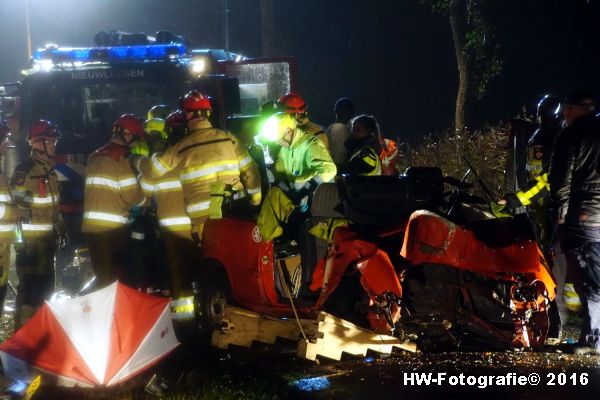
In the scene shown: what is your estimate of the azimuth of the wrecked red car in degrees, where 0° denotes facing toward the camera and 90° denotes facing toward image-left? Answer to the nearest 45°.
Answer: approximately 315°

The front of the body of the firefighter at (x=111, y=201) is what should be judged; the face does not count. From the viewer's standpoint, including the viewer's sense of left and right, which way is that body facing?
facing away from the viewer and to the right of the viewer

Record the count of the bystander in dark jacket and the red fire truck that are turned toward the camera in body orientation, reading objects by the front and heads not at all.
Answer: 1

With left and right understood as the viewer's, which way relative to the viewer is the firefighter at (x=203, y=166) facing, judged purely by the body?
facing away from the viewer

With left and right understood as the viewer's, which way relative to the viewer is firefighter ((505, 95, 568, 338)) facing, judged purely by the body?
facing to the left of the viewer

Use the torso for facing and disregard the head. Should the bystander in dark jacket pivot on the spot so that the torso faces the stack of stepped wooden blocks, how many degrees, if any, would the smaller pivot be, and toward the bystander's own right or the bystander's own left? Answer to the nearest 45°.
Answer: approximately 90° to the bystander's own left

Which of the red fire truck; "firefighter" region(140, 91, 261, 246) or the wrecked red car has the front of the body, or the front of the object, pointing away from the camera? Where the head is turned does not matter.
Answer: the firefighter

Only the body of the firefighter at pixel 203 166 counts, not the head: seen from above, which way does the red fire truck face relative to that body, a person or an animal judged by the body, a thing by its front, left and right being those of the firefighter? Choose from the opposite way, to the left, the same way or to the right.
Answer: the opposite way

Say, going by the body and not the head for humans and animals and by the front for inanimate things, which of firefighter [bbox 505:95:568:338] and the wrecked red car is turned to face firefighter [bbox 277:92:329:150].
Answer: firefighter [bbox 505:95:568:338]

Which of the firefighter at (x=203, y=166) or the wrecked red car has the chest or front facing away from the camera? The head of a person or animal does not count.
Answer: the firefighter
